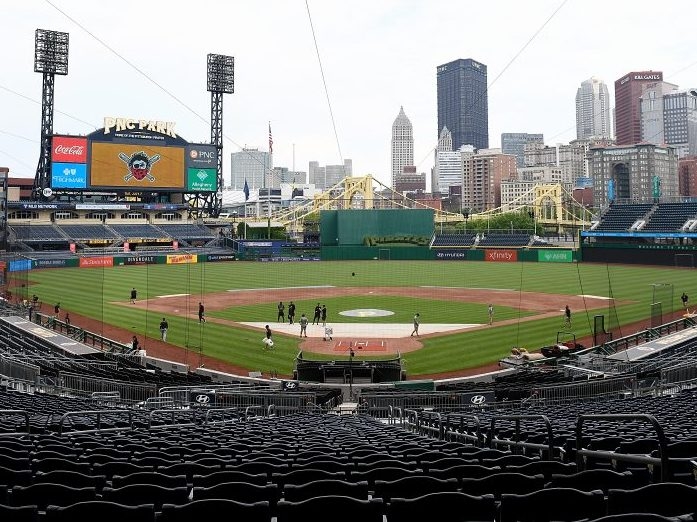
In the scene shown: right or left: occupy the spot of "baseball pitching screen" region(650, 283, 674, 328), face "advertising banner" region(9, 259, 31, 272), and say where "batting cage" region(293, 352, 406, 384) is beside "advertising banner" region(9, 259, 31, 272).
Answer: left

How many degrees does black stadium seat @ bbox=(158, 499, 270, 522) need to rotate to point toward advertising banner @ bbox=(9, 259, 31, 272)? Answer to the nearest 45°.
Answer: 0° — it already faces it

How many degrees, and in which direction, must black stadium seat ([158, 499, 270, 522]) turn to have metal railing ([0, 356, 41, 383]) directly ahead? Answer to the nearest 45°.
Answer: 0° — it already faces it

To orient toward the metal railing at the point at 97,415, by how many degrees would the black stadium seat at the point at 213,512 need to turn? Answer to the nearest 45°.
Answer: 0° — it already faces it

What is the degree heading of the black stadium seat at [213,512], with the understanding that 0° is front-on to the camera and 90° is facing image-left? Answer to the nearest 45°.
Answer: approximately 180°

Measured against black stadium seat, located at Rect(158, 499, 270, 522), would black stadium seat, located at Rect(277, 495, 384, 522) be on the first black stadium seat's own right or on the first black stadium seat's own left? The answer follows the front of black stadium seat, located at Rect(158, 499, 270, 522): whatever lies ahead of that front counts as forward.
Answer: on the first black stadium seat's own right

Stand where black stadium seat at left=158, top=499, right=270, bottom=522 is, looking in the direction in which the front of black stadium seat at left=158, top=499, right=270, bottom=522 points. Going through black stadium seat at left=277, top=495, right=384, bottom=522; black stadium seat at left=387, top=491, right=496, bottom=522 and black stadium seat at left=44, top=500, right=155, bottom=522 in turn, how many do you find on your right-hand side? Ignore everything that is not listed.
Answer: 2

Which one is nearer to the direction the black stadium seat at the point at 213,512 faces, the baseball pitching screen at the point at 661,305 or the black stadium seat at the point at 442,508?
the baseball pitching screen

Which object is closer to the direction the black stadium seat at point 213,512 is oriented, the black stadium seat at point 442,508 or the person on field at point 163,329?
the person on field

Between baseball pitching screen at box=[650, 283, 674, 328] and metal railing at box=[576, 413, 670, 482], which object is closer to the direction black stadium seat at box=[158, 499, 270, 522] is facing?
the baseball pitching screen

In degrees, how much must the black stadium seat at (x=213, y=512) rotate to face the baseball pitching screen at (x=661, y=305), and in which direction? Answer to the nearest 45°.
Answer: approximately 45° to its right

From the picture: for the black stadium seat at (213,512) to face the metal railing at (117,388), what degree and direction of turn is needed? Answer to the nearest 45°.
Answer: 0° — it already faces it
